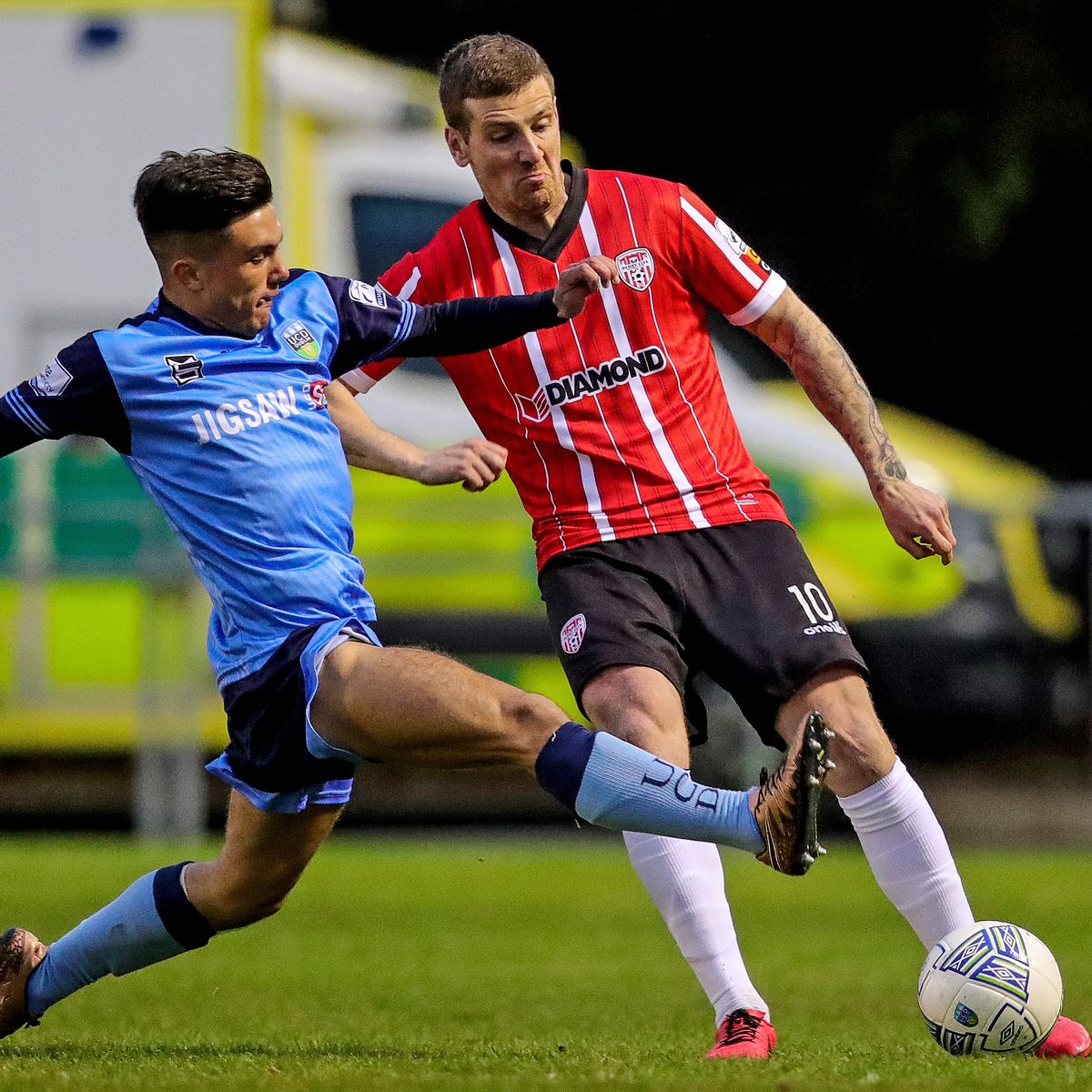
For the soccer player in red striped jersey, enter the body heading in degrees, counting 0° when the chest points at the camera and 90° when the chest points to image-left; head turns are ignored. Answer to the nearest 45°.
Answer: approximately 0°

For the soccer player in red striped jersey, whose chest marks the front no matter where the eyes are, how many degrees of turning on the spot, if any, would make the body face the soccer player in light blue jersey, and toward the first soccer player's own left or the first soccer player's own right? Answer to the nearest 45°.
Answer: approximately 45° to the first soccer player's own right

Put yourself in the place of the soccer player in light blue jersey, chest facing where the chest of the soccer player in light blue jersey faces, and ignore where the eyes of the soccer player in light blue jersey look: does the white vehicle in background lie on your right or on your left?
on your left

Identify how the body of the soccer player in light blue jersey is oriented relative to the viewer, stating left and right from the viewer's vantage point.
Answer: facing the viewer and to the right of the viewer

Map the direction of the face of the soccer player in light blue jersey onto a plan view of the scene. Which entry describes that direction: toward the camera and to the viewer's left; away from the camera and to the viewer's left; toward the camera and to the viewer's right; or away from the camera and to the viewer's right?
toward the camera and to the viewer's right

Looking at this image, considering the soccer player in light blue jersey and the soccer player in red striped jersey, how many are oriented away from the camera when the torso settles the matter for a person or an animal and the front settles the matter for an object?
0

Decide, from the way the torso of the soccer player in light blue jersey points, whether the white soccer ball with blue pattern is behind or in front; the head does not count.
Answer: in front

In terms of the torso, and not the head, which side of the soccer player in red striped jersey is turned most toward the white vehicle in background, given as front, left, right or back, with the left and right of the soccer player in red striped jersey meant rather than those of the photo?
back
